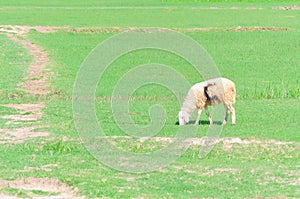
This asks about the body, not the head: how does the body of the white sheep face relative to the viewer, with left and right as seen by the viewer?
facing to the left of the viewer
